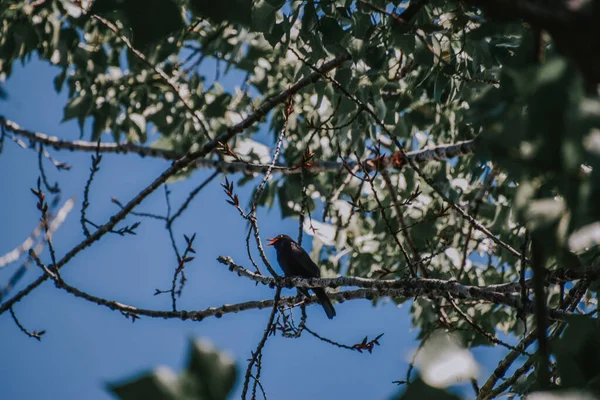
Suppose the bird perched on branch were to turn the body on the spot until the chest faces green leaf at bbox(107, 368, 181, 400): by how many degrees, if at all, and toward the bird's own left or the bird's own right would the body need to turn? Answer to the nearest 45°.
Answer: approximately 90° to the bird's own left

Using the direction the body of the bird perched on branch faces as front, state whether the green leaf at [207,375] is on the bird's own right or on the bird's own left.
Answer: on the bird's own left

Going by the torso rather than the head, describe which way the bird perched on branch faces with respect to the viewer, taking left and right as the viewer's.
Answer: facing to the left of the viewer

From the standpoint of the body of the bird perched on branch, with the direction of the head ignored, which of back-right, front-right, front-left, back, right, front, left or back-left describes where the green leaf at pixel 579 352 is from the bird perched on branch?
left

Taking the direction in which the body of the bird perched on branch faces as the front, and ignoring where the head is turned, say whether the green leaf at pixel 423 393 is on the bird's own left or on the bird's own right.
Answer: on the bird's own left
